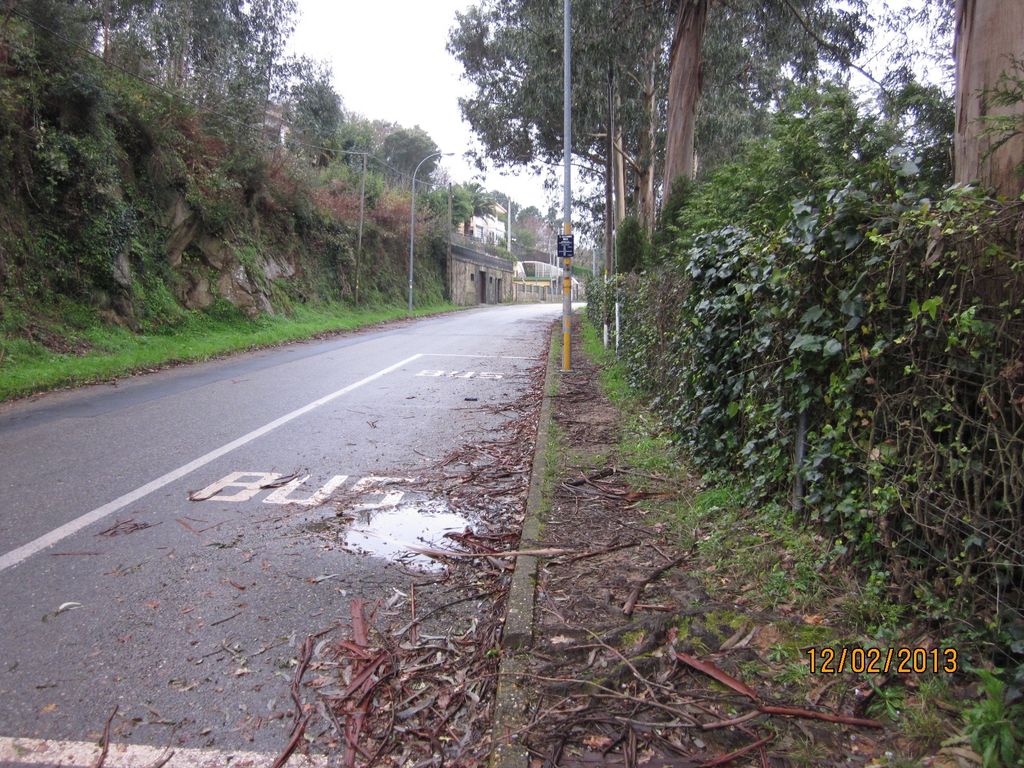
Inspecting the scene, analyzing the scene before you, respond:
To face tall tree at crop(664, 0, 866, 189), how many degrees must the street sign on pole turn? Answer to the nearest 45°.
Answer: approximately 135° to its left

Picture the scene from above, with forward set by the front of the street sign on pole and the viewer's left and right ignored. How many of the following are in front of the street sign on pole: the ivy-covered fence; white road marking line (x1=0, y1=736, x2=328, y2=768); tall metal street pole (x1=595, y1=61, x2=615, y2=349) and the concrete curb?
3

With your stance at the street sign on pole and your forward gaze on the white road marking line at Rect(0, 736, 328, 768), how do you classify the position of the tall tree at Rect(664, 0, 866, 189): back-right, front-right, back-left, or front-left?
back-left

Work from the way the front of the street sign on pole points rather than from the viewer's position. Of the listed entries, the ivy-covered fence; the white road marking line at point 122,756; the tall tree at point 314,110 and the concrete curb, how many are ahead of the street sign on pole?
3

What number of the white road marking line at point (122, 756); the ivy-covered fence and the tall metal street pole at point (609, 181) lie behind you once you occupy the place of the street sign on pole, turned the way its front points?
1

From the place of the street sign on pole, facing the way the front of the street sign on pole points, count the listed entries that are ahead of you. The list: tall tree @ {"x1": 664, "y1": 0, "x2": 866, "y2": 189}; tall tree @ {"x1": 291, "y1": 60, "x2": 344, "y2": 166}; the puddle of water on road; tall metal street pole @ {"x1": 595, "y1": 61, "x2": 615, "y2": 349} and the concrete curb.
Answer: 2

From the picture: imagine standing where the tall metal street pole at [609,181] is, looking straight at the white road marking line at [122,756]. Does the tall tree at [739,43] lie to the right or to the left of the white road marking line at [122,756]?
left

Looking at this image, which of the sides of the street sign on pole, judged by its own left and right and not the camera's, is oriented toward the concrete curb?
front

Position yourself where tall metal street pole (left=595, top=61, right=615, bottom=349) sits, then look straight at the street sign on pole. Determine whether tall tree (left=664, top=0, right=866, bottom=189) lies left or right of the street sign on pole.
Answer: left

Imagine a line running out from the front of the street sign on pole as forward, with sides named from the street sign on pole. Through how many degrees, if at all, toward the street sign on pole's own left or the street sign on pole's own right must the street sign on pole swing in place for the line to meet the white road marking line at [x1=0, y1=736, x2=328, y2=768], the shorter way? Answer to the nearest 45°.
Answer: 0° — it already faces it

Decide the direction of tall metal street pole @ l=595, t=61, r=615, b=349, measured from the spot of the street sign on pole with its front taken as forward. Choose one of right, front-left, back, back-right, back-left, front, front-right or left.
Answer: back

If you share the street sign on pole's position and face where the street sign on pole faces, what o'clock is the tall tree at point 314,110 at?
The tall tree is roughly at 5 o'clock from the street sign on pole.

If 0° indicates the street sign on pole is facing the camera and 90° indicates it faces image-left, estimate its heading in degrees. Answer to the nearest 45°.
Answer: approximately 0°

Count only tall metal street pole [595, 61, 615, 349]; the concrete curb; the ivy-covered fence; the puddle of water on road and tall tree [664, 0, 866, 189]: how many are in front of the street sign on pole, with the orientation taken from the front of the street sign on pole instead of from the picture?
3

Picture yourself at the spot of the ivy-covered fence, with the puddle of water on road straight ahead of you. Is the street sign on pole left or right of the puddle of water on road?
right

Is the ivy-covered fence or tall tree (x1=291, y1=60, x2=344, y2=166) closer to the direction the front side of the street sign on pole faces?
the ivy-covered fence

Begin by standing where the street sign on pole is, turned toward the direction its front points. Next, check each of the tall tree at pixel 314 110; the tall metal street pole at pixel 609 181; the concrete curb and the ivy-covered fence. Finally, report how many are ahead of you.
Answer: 2
